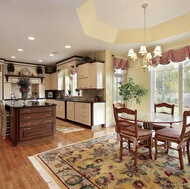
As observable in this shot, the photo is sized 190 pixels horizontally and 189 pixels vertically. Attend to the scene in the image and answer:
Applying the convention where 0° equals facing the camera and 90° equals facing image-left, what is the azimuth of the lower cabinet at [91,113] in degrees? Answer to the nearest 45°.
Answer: approximately 45°

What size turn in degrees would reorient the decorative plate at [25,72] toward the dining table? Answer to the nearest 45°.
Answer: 0° — it already faces it

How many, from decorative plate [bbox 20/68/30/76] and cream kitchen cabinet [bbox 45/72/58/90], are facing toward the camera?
2

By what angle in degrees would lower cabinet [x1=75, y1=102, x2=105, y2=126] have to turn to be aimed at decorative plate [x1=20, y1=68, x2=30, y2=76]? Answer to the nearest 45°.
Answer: approximately 90° to its right

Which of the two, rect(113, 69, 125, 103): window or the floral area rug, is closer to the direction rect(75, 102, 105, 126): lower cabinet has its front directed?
the floral area rug
